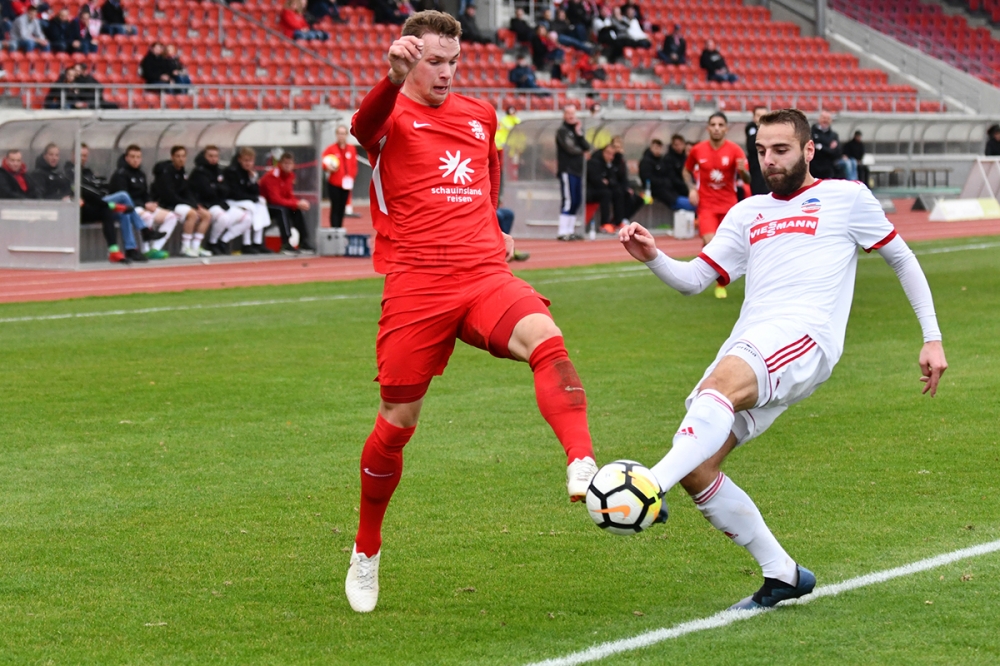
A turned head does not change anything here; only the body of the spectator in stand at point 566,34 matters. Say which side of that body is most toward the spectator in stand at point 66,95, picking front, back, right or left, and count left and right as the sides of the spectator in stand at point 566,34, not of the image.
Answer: right

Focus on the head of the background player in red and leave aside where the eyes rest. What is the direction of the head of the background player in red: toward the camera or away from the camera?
toward the camera

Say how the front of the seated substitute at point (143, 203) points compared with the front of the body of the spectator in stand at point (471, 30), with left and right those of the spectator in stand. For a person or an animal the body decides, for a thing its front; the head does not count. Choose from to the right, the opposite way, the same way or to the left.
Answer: the same way

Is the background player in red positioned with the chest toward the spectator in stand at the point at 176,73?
no

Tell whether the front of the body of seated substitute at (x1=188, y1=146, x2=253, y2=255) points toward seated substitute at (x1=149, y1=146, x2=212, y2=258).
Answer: no

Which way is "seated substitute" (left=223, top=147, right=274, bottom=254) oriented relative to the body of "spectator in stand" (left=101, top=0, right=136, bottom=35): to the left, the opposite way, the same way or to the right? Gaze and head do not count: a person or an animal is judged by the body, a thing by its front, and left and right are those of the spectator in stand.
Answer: the same way

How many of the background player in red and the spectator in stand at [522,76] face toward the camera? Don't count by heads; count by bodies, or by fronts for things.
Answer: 2

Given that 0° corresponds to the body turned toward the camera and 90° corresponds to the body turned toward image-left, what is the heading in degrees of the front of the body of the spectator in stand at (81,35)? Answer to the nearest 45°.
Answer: approximately 315°

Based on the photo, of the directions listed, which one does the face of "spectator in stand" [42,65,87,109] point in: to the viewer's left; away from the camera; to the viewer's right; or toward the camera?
toward the camera

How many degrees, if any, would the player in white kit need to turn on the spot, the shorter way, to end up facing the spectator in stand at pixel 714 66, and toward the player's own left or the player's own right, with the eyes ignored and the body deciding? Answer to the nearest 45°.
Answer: approximately 135° to the player's own right

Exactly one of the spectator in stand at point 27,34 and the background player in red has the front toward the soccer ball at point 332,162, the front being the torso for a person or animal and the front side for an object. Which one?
the spectator in stand

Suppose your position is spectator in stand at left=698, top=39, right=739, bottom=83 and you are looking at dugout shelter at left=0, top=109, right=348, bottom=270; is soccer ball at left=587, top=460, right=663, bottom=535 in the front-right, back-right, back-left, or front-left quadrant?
front-left

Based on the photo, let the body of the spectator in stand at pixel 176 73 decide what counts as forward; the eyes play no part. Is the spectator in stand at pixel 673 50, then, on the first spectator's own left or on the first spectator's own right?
on the first spectator's own left

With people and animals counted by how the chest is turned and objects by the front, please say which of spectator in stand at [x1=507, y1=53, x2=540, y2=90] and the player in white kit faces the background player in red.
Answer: the spectator in stand

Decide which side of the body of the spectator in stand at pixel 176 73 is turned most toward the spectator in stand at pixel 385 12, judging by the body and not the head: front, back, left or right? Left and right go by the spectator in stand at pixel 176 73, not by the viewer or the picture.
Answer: left

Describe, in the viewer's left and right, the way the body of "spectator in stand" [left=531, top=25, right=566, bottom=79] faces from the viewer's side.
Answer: facing the viewer and to the right of the viewer

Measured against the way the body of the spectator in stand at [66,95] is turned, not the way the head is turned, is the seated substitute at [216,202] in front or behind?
in front

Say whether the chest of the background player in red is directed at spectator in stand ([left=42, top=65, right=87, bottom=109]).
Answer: no

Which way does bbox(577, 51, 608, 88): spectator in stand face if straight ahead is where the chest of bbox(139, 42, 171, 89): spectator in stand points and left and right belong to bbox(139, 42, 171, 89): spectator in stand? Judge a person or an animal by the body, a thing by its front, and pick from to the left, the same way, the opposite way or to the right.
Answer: the same way
